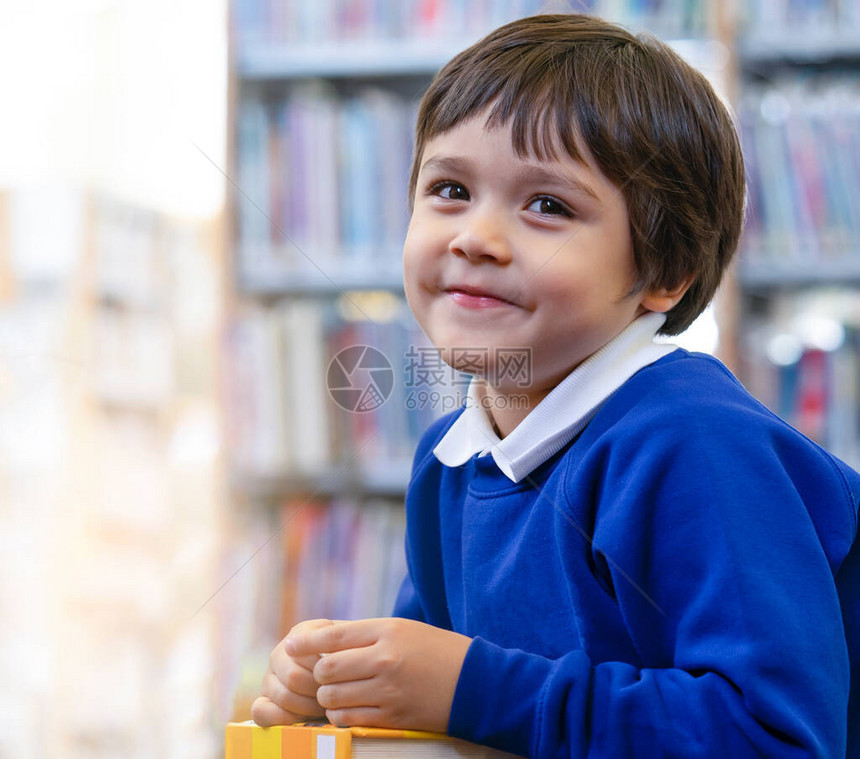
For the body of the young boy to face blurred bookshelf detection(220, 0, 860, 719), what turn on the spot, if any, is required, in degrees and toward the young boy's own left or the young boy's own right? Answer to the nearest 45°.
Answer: approximately 135° to the young boy's own right

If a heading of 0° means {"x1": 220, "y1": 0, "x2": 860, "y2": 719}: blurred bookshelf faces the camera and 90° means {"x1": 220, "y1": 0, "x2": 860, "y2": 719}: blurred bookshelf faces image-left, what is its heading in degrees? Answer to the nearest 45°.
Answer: approximately 0°

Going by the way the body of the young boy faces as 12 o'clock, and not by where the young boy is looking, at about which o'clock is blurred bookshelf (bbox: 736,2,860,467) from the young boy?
The blurred bookshelf is roughly at 5 o'clock from the young boy.
